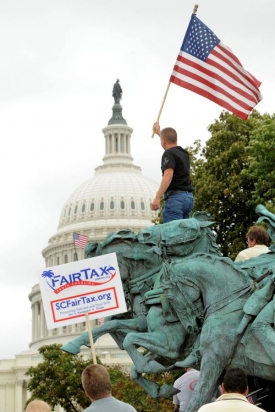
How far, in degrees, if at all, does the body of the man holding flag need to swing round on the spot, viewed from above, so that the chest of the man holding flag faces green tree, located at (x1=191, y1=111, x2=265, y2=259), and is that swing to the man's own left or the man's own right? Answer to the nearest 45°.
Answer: approximately 45° to the man's own right

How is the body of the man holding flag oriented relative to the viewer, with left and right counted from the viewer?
facing away from the viewer and to the left of the viewer

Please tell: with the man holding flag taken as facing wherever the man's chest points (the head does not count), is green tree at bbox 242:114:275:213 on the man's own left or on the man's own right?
on the man's own right

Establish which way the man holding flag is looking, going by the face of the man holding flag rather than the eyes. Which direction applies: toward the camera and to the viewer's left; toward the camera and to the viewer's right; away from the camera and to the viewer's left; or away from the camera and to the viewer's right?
away from the camera and to the viewer's left
